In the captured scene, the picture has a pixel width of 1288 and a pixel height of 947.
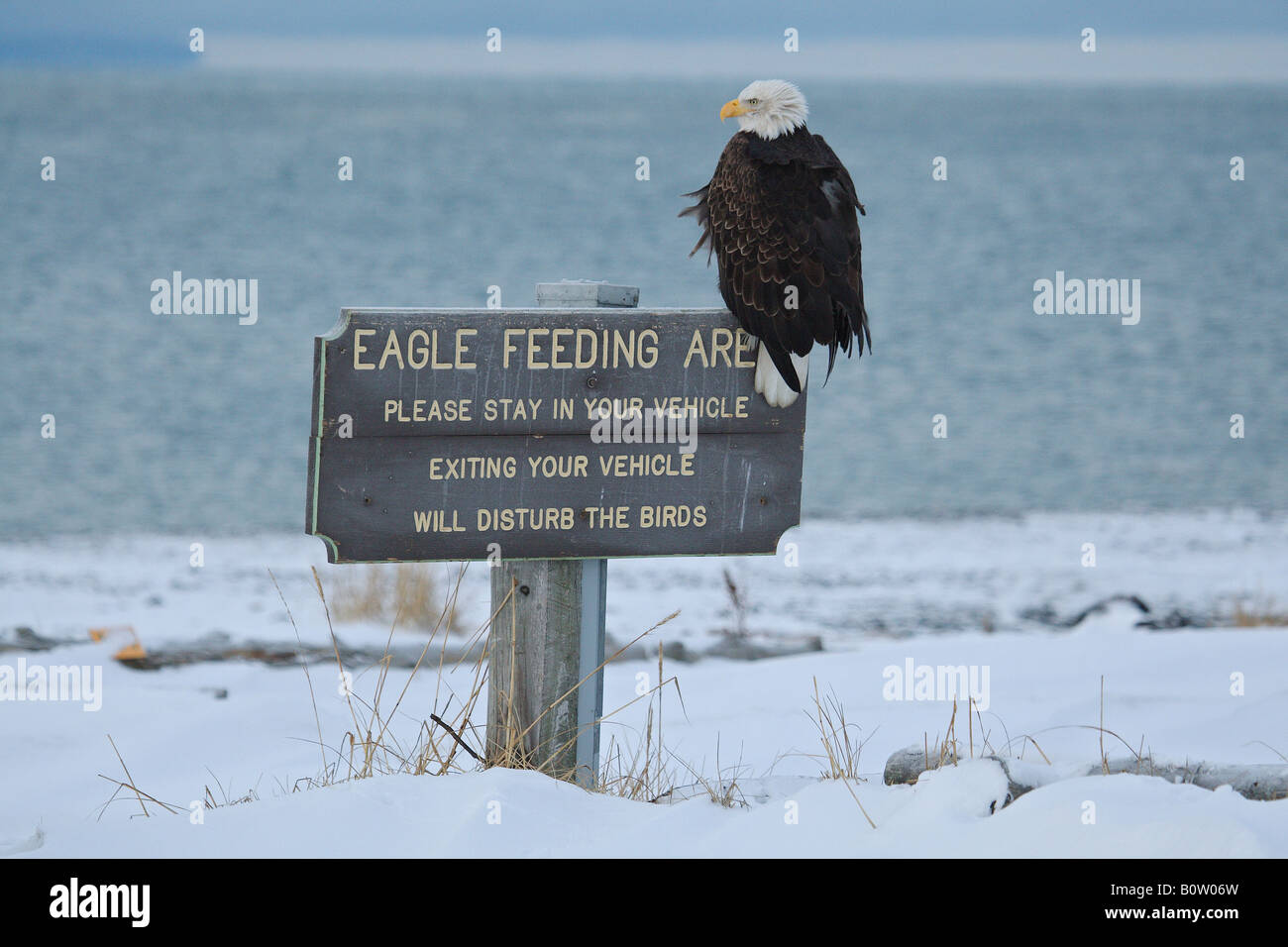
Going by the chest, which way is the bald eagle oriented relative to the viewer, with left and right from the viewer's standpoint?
facing away from the viewer and to the left of the viewer

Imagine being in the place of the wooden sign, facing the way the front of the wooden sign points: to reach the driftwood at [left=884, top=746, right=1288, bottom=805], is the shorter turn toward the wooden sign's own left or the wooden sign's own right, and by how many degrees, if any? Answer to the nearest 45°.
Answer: approximately 90° to the wooden sign's own left

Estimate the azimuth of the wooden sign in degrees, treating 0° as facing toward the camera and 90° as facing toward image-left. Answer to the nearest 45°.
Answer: approximately 0°
